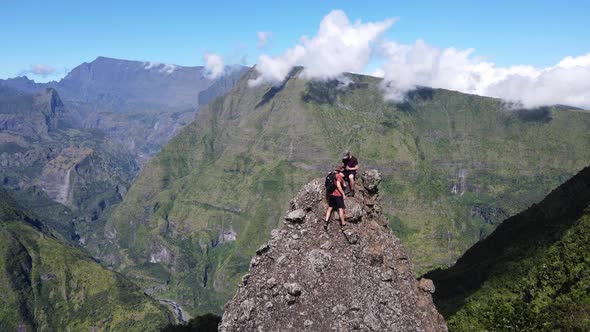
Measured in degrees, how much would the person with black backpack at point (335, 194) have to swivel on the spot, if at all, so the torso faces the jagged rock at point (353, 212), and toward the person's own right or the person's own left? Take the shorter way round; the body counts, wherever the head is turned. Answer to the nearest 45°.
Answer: approximately 45° to the person's own right

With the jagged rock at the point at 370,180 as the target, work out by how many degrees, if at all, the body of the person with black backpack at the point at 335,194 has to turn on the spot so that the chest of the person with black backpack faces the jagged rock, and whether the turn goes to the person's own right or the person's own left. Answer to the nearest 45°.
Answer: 0° — they already face it

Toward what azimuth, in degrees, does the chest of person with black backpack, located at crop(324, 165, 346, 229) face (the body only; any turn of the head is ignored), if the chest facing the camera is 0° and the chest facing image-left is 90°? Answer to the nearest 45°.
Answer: approximately 225°

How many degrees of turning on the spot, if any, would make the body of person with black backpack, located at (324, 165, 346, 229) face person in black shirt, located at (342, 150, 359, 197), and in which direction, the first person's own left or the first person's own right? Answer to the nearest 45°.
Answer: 0° — they already face them
